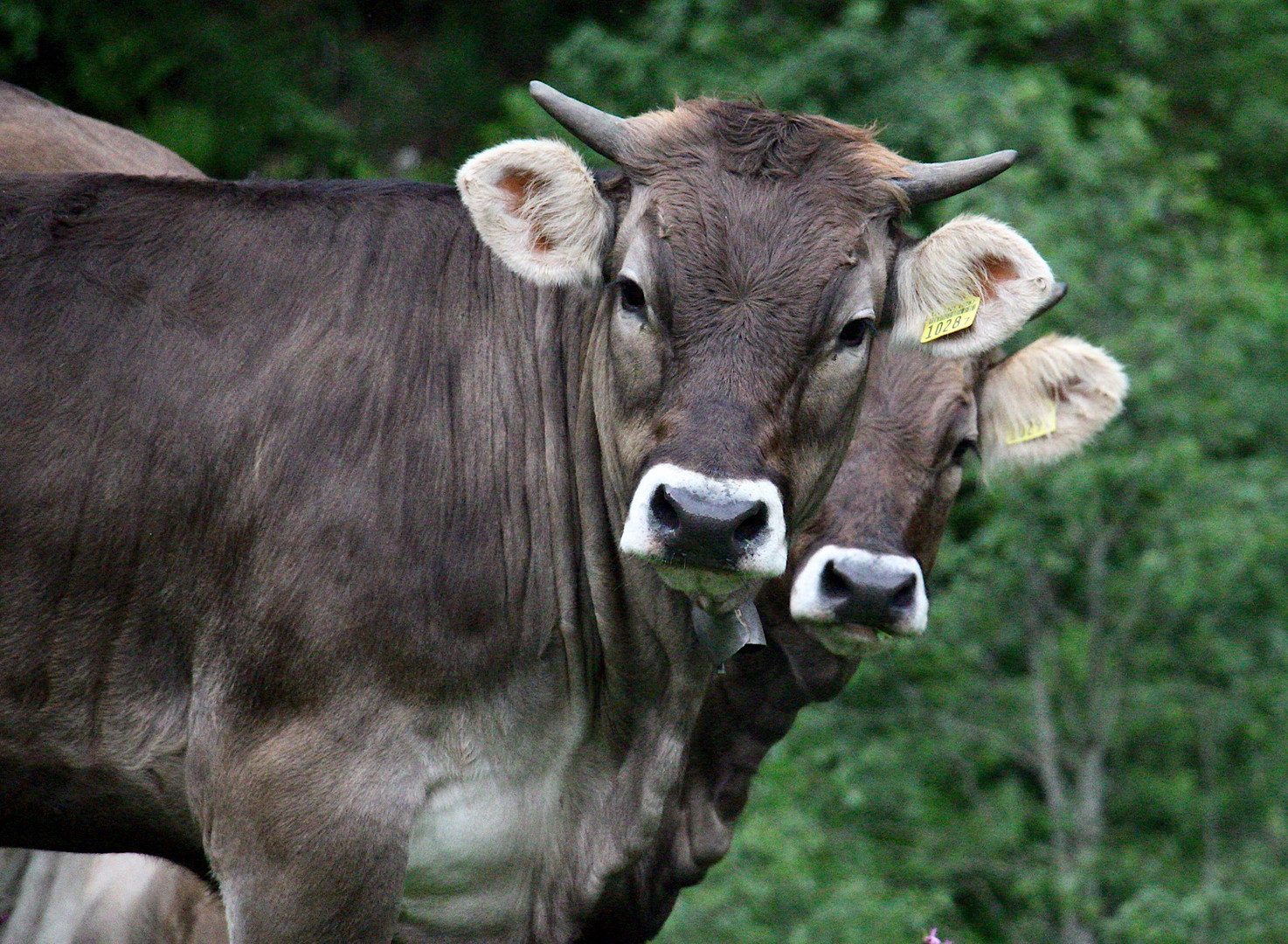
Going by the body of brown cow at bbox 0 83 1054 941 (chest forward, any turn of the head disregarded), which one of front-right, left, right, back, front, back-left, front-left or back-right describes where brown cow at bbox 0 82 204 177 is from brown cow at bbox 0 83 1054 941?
back

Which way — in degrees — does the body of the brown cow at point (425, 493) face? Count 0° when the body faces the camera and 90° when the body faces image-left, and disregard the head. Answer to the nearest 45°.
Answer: approximately 315°

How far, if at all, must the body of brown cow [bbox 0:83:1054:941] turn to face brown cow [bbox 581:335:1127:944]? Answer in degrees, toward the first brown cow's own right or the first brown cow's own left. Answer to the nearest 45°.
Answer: approximately 90° to the first brown cow's own left
